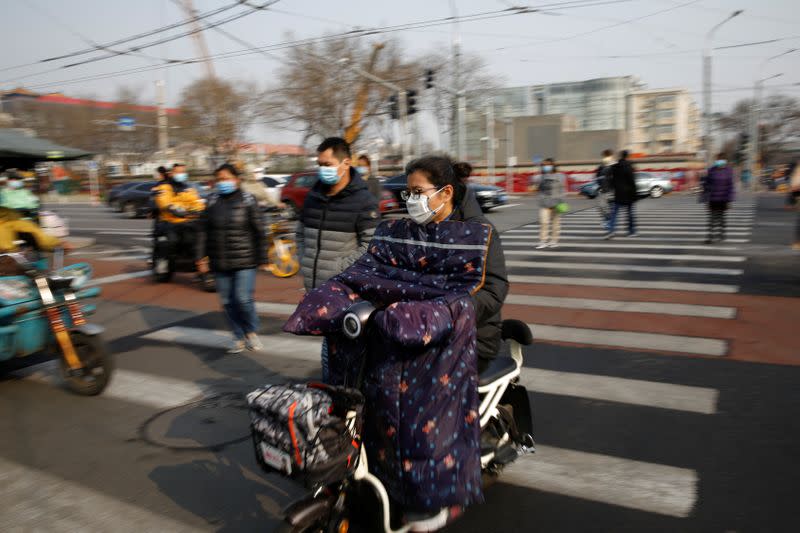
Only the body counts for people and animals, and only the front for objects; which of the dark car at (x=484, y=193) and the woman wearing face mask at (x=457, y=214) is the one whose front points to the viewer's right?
the dark car

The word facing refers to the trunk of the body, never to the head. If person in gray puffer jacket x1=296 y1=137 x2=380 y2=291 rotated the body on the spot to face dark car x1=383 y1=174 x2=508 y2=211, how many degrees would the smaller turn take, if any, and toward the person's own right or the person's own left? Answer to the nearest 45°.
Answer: approximately 135° to the person's own right

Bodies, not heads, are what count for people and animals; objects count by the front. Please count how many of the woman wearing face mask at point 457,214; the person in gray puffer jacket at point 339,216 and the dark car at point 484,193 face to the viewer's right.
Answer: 1

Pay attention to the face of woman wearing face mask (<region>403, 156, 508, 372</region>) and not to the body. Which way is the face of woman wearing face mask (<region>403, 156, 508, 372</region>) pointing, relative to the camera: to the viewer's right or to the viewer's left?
to the viewer's left

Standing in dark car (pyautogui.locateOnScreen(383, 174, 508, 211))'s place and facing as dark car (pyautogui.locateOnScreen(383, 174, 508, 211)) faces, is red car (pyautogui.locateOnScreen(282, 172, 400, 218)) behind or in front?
behind

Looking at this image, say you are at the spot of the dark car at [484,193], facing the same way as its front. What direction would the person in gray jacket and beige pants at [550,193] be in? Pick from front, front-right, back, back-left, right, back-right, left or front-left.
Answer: right

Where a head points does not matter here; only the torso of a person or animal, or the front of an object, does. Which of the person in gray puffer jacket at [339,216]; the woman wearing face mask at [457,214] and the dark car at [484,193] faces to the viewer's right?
the dark car

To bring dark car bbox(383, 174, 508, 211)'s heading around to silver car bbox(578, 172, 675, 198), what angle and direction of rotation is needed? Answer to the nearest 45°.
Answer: approximately 45° to its left

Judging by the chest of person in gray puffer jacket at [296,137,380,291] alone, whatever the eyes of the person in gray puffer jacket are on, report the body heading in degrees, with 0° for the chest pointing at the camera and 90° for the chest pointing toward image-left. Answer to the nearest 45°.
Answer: approximately 45°

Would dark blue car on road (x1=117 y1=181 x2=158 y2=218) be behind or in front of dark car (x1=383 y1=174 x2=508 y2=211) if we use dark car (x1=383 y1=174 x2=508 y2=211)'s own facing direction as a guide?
behind

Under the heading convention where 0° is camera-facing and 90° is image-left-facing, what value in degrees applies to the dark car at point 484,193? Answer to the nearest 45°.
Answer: approximately 270°

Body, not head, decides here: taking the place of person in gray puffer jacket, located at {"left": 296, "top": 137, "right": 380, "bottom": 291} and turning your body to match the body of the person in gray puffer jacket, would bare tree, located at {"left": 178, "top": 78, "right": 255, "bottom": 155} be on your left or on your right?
on your right

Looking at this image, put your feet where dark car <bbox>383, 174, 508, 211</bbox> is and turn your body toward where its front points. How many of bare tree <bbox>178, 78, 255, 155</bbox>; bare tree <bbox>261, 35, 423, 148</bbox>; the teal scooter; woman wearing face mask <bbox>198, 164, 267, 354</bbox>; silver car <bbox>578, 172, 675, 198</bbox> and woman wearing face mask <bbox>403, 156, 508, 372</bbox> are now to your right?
3
